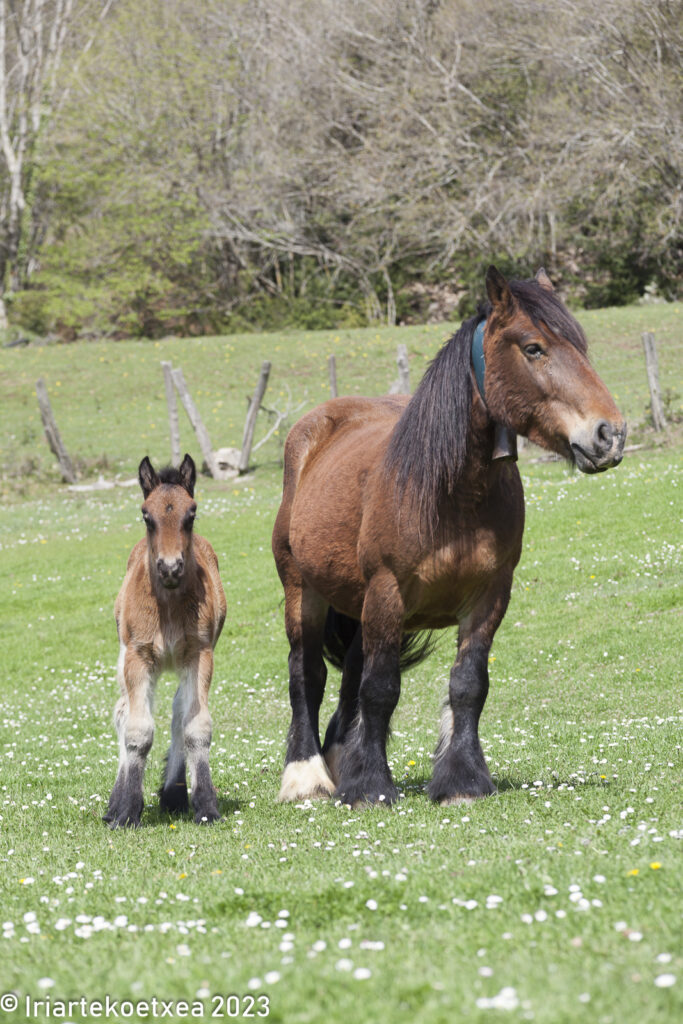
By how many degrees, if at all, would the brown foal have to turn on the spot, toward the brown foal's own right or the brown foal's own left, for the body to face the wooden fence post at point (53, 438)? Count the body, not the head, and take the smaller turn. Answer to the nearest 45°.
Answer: approximately 180°

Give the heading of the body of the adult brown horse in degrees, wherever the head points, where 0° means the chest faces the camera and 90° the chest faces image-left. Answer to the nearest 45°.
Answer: approximately 315°

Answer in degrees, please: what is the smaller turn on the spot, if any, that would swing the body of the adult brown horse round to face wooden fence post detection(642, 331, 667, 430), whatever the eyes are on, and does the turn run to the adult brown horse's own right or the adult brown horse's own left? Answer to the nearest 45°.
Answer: approximately 135° to the adult brown horse's own left

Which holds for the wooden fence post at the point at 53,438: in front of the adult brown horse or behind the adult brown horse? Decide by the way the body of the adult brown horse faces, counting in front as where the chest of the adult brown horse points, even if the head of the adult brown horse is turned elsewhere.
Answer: behind

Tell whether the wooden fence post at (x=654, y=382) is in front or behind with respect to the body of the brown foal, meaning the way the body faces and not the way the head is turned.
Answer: behind

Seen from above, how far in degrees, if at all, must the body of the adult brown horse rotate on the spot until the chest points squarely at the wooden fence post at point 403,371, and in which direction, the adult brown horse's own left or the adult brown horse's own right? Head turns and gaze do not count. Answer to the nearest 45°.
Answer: approximately 135° to the adult brown horse's own left

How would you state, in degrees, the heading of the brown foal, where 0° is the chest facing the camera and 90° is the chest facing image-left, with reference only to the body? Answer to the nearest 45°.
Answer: approximately 0°

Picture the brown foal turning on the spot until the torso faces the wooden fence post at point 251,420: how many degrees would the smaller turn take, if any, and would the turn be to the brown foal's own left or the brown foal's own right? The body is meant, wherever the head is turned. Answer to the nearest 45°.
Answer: approximately 180°

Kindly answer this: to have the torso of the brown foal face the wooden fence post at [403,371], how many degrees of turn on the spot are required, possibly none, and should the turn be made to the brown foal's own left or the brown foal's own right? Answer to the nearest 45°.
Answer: approximately 180°
